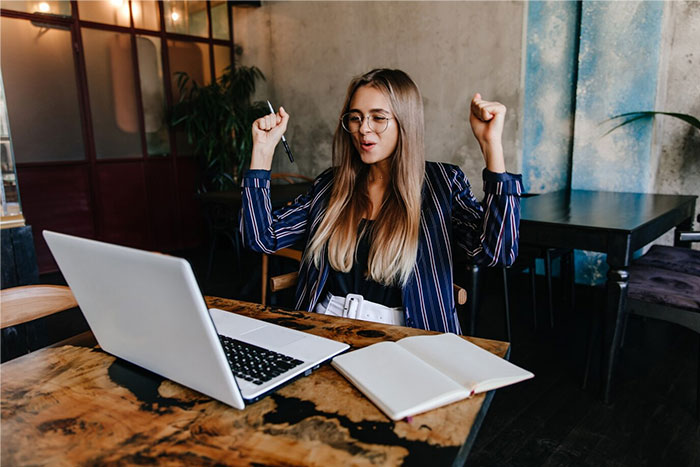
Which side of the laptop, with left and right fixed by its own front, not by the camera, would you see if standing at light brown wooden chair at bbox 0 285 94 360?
left

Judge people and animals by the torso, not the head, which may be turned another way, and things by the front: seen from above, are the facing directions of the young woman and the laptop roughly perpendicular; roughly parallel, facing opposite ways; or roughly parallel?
roughly parallel, facing opposite ways

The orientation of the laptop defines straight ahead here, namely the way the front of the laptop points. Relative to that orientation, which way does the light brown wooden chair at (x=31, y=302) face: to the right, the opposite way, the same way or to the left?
to the right

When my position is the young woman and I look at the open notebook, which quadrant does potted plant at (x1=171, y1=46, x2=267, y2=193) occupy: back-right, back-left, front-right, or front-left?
back-right

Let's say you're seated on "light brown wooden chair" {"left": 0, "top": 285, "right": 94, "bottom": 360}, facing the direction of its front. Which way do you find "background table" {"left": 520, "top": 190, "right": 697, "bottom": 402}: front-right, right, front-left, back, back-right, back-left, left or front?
front-left

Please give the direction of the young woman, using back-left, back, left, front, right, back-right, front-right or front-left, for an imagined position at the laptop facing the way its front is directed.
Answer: front

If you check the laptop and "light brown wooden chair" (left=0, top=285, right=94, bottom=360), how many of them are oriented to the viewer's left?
0

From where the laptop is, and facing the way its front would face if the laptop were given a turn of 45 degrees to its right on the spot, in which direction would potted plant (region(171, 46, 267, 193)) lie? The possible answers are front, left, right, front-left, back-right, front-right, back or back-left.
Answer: left

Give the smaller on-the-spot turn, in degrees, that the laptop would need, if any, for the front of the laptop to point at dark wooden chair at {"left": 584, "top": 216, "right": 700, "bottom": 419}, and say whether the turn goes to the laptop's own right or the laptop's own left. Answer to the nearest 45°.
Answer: approximately 45° to the laptop's own right

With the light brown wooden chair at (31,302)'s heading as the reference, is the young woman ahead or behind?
ahead

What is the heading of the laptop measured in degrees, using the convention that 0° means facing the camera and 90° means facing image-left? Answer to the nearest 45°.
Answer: approximately 225°

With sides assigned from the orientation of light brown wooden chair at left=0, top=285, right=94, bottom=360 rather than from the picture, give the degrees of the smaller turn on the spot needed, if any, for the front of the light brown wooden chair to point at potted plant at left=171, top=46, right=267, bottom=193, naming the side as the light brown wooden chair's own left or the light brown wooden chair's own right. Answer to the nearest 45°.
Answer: approximately 90° to the light brown wooden chair's own left

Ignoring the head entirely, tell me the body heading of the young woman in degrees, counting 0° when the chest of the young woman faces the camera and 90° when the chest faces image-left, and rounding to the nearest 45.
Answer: approximately 45°

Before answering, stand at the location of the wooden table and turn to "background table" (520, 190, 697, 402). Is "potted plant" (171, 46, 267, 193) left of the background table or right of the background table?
left

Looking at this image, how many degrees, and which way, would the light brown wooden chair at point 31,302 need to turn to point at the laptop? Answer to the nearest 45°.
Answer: approximately 45° to its right

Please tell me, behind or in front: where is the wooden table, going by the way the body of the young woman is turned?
in front

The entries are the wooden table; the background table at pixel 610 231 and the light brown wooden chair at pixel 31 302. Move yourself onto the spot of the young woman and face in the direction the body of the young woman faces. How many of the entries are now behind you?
1

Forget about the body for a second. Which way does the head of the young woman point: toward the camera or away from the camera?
toward the camera
